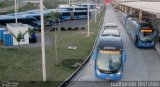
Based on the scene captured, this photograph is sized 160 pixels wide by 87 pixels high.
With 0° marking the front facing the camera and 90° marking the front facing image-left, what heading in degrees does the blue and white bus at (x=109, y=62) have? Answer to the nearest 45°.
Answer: approximately 0°
